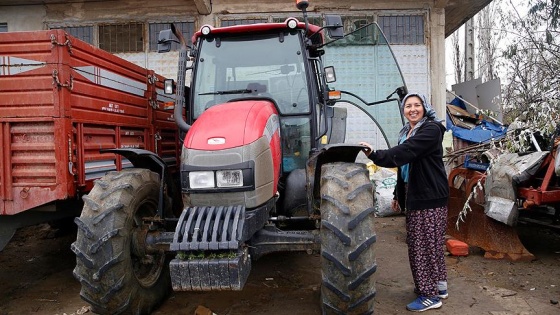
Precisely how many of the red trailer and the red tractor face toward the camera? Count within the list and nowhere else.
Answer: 1

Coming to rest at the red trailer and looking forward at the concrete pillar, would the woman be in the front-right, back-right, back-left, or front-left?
front-right

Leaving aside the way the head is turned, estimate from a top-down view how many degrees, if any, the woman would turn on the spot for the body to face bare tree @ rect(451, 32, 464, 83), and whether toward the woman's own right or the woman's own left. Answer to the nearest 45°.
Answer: approximately 135° to the woman's own right

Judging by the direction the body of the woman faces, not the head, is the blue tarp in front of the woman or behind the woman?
behind

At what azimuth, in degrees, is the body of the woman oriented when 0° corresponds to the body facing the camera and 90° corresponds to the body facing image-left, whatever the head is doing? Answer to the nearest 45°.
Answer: approximately 45°

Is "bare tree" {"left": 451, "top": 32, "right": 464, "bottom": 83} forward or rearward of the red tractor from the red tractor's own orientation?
rearward

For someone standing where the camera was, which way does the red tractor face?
facing the viewer

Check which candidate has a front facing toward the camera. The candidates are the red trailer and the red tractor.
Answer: the red tractor
